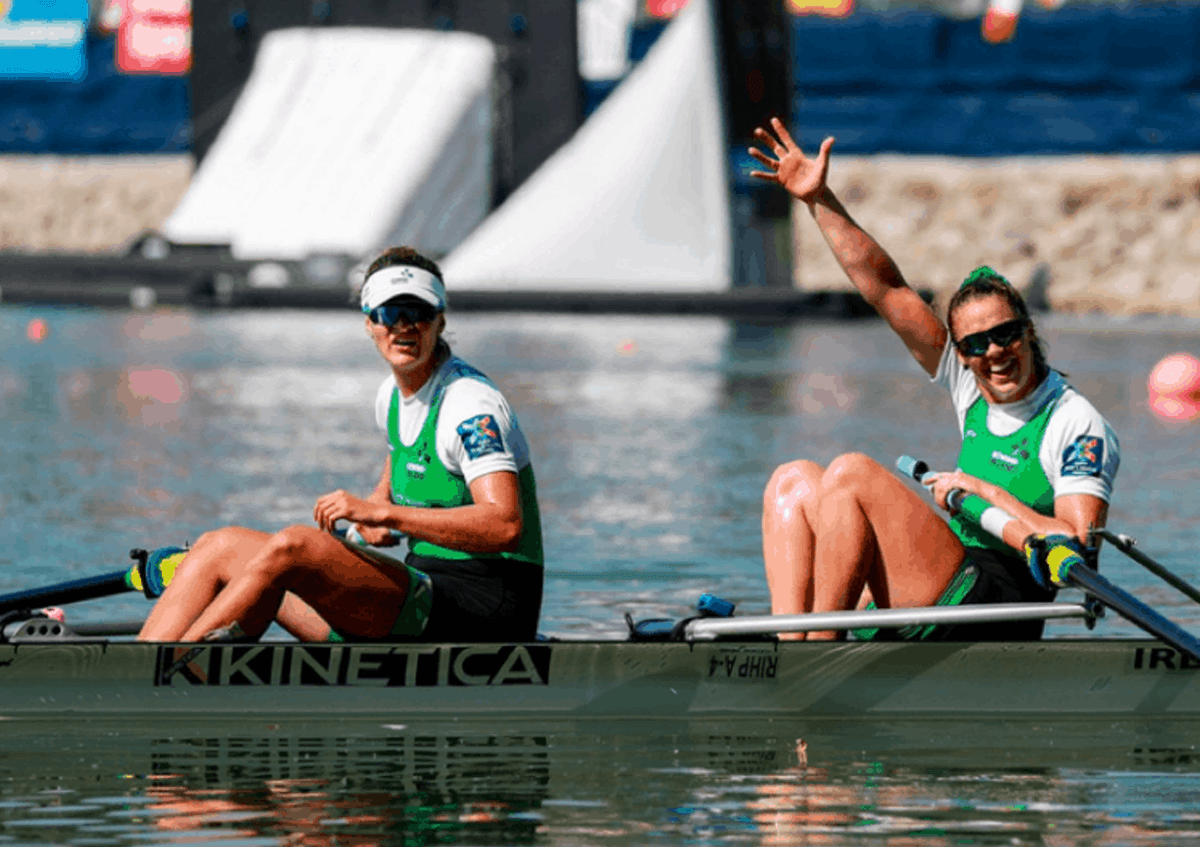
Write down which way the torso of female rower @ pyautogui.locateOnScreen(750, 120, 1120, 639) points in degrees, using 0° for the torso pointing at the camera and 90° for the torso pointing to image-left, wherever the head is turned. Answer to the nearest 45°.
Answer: approximately 45°

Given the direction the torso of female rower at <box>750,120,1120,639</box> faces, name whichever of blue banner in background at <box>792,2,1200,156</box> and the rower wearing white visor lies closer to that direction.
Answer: the rower wearing white visor

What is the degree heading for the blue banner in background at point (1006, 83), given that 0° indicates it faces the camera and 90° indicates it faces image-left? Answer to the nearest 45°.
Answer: approximately 0°

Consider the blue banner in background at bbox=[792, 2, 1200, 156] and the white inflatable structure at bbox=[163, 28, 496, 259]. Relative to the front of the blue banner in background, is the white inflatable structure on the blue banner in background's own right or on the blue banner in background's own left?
on the blue banner in background's own right

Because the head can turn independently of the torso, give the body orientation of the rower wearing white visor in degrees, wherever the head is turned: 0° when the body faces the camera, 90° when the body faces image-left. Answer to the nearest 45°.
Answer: approximately 45°

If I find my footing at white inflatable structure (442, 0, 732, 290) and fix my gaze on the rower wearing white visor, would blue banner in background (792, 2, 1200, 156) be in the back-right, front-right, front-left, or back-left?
back-left

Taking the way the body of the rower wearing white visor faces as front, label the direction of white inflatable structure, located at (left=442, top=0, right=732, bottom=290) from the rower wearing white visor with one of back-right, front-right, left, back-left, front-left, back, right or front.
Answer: back-right

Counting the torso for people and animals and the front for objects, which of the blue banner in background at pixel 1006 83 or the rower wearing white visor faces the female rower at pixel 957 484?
the blue banner in background

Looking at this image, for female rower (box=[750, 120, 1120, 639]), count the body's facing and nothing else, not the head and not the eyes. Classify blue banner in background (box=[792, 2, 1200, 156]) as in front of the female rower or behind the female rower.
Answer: behind

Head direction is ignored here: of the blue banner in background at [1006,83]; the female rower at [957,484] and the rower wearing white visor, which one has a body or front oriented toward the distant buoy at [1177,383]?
the blue banner in background

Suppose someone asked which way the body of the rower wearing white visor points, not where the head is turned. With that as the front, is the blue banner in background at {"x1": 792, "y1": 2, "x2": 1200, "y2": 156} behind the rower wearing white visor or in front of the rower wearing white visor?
behind

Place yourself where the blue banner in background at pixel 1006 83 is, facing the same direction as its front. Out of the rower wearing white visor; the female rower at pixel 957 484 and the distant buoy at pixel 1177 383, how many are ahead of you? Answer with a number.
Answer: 3
